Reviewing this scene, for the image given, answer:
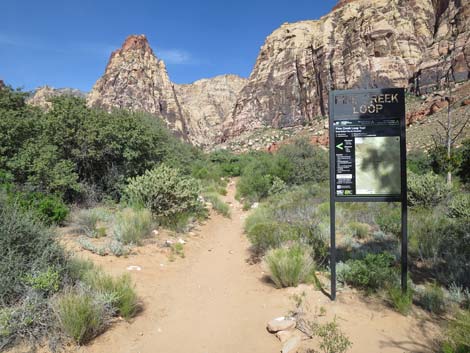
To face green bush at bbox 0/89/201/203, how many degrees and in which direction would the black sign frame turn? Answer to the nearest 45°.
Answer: approximately 90° to its right

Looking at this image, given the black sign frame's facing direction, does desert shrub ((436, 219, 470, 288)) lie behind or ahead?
behind

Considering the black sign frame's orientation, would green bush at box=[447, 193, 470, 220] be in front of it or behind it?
behind

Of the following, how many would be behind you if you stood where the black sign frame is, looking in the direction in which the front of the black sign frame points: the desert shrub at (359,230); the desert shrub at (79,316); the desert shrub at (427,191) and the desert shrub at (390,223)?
3

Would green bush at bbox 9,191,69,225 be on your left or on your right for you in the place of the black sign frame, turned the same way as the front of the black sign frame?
on your right

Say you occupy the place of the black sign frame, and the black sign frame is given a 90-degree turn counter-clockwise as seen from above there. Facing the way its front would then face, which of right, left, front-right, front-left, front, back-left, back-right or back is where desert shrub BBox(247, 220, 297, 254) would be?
back-left

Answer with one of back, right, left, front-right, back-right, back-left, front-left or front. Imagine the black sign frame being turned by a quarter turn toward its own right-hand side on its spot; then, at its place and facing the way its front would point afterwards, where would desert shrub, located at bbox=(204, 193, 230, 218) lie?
front-right

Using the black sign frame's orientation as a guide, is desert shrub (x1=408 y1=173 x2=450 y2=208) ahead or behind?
behind

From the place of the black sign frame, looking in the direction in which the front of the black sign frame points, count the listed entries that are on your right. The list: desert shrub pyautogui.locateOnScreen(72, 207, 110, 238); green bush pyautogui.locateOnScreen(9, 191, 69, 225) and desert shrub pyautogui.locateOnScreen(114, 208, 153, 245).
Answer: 3

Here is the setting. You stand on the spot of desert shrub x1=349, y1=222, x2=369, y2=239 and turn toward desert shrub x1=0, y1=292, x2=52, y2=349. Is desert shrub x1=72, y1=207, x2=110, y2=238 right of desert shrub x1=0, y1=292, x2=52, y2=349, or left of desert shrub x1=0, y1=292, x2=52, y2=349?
right

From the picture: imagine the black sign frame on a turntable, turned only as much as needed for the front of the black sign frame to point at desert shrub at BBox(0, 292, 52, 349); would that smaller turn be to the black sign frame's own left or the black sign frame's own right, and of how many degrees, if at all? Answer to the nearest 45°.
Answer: approximately 45° to the black sign frame's own right

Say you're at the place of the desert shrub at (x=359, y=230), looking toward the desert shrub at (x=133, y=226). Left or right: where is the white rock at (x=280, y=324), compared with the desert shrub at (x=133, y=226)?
left

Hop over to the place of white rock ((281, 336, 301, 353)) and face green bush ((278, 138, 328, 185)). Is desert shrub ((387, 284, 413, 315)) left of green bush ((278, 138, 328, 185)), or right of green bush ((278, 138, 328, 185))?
right

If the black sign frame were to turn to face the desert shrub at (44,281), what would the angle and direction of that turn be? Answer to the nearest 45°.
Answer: approximately 45° to its right

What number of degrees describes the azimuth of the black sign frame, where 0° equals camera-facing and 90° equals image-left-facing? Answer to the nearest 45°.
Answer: approximately 0°
